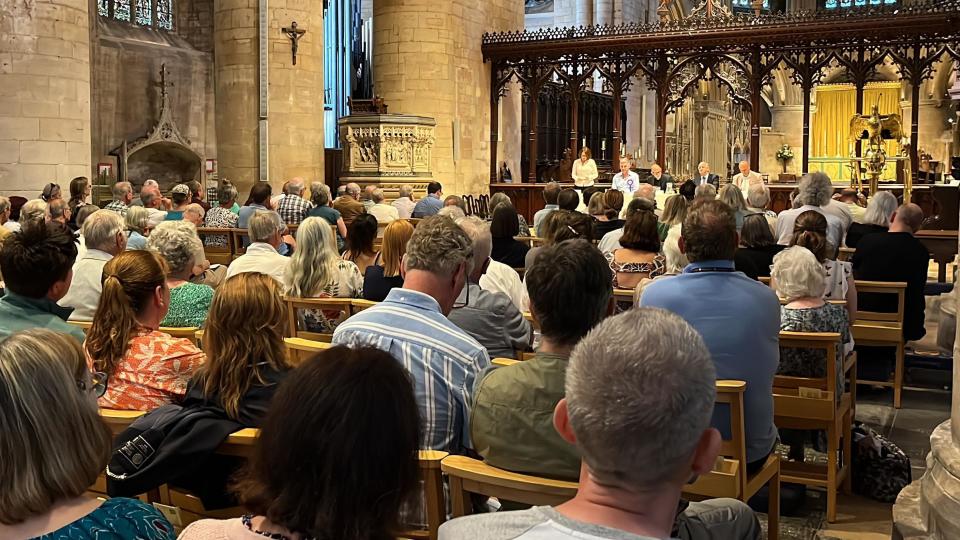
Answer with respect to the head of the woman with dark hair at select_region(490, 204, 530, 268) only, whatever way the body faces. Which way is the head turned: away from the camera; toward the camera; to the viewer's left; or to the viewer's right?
away from the camera

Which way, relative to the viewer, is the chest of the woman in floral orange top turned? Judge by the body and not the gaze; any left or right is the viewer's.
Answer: facing away from the viewer and to the right of the viewer

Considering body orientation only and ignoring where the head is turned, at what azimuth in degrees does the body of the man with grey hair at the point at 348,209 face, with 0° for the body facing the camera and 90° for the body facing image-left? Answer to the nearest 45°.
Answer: approximately 225°

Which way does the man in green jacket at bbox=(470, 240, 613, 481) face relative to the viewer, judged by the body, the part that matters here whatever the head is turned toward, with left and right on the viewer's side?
facing away from the viewer

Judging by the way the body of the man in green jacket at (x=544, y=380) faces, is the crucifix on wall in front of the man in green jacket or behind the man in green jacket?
in front

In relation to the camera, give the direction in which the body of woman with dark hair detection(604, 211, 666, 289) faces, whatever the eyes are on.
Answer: away from the camera

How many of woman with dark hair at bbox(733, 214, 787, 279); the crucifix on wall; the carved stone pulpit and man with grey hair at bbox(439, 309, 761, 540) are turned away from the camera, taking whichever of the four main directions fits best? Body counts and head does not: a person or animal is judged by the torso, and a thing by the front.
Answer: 2

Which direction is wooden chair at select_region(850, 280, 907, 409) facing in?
away from the camera

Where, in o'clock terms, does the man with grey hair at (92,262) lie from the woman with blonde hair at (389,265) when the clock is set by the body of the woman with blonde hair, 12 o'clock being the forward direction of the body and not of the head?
The man with grey hair is roughly at 8 o'clock from the woman with blonde hair.

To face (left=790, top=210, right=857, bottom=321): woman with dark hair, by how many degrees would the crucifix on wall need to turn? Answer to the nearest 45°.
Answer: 0° — it already faces them

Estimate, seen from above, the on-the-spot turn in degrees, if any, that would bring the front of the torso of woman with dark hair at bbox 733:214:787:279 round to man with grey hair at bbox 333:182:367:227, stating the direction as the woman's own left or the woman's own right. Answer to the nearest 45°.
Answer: approximately 45° to the woman's own left

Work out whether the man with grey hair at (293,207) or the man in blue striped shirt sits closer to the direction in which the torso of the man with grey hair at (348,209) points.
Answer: the man with grey hair

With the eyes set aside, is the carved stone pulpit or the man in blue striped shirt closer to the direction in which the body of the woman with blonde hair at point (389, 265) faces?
the carved stone pulpit

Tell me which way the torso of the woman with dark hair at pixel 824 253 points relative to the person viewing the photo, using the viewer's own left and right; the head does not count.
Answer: facing away from the viewer

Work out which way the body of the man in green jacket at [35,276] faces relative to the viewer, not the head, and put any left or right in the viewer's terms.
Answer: facing away from the viewer and to the right of the viewer

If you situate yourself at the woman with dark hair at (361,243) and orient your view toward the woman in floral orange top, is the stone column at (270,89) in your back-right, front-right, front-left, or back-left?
back-right

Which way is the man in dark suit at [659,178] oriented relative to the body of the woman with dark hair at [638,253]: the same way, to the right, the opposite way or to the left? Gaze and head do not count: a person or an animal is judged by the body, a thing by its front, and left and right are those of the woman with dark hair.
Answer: the opposite way

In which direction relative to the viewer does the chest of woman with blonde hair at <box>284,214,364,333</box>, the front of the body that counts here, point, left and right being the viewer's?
facing away from the viewer and to the right of the viewer
